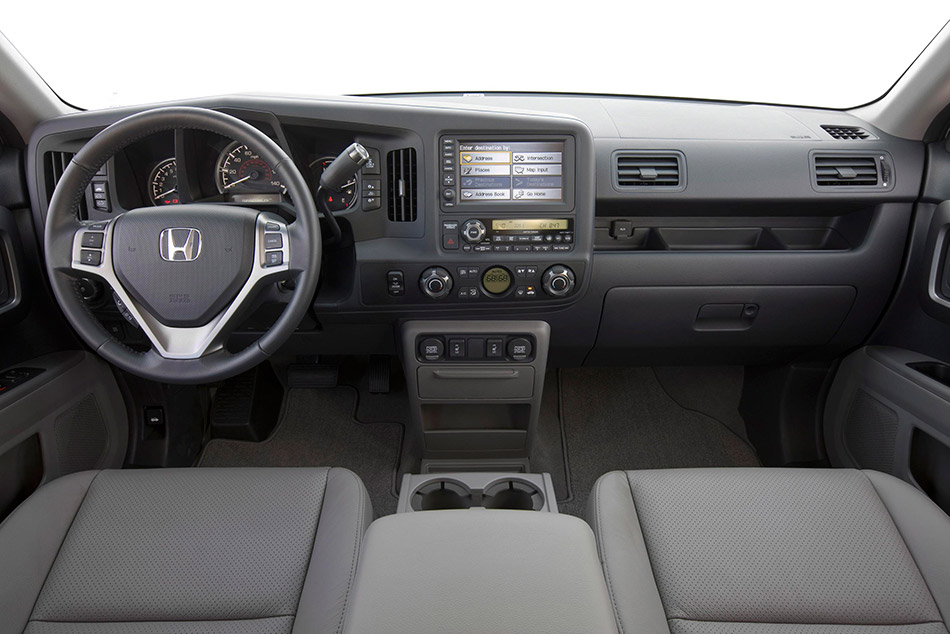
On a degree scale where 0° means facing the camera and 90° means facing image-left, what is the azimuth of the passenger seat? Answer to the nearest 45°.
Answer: approximately 180°

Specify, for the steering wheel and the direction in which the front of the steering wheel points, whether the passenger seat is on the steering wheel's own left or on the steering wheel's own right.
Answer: on the steering wheel's own left

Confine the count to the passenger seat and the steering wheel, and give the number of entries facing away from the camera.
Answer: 1

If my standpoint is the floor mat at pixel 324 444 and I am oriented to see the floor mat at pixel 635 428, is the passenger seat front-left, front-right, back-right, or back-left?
front-right

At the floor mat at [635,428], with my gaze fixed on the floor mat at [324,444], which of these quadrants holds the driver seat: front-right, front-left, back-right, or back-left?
front-left

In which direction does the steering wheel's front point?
toward the camera

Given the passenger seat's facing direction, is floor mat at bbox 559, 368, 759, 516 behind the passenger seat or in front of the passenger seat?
in front

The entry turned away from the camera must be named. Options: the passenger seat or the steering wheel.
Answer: the passenger seat

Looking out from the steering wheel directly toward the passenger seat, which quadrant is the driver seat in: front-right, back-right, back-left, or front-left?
front-right
